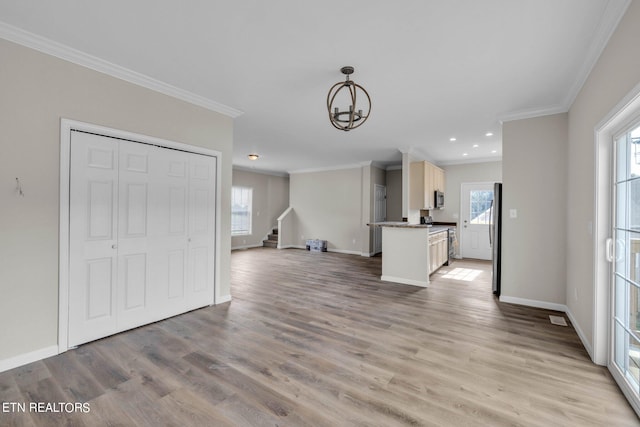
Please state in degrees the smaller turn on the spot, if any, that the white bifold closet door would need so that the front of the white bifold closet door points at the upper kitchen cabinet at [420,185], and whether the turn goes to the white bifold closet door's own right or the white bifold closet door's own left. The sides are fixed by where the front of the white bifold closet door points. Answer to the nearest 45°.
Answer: approximately 45° to the white bifold closet door's own left

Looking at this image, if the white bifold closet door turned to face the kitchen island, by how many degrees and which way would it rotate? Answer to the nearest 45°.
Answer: approximately 45° to its left

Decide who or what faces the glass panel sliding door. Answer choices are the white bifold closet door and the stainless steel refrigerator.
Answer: the white bifold closet door

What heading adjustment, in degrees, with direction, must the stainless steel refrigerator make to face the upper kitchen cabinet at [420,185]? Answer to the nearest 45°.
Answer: approximately 45° to its right

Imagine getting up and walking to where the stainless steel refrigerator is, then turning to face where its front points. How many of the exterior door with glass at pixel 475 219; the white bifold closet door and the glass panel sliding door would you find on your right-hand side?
1

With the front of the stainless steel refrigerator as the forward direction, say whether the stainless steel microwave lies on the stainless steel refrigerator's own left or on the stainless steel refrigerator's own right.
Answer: on the stainless steel refrigerator's own right

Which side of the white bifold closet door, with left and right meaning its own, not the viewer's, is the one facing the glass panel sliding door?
front

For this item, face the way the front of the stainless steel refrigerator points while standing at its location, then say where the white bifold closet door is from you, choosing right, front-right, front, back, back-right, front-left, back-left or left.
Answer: front-left

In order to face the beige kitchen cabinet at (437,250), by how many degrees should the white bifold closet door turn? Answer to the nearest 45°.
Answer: approximately 45° to its left

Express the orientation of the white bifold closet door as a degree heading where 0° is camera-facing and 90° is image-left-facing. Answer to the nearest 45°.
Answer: approximately 315°

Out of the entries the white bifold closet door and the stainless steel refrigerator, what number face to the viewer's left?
1

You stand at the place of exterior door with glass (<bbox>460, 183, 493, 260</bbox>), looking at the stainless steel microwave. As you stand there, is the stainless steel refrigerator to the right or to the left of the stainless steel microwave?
left

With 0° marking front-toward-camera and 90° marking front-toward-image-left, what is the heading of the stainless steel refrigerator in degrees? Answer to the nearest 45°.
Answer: approximately 90°

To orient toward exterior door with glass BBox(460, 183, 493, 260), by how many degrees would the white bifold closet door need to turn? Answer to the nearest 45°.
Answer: approximately 45° to its left

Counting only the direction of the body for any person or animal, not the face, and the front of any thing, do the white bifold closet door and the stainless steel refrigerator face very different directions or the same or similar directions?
very different directions

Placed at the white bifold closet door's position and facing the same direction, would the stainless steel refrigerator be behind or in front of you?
in front
